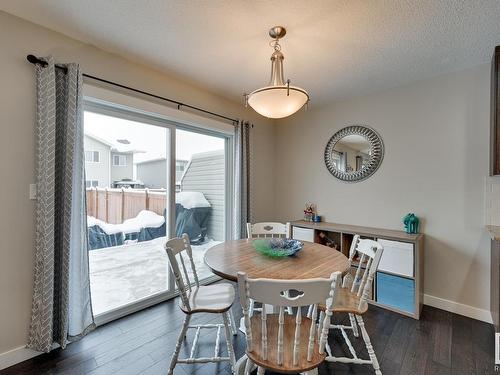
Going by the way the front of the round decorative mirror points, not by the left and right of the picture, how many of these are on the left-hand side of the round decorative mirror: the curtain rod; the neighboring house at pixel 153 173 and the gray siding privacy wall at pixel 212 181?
0

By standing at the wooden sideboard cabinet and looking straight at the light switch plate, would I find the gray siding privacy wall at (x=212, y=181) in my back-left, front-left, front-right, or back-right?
front-right

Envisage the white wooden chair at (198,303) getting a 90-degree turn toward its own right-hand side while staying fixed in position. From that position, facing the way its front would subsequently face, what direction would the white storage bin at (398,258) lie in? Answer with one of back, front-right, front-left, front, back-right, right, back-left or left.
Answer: left

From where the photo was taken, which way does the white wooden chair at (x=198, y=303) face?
to the viewer's right

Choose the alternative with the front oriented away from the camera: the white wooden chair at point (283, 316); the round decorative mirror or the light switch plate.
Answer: the white wooden chair

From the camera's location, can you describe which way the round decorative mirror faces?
facing the viewer

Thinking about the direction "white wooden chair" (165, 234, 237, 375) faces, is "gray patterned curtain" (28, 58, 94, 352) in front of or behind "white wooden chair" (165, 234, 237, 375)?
behind

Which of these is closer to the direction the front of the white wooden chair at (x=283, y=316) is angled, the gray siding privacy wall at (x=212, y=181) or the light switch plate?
the gray siding privacy wall

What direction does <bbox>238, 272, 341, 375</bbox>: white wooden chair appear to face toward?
away from the camera

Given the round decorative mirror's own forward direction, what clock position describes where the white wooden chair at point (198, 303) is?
The white wooden chair is roughly at 1 o'clock from the round decorative mirror.

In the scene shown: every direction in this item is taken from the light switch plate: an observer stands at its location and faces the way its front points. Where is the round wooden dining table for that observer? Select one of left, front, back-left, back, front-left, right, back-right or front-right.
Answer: front-left
